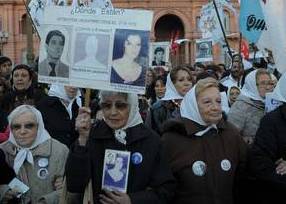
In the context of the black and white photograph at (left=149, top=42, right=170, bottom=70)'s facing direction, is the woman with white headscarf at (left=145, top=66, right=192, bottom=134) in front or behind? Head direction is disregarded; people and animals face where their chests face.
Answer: in front

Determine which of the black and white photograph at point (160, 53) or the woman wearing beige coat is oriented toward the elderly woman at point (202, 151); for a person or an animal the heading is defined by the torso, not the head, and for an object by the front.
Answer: the black and white photograph

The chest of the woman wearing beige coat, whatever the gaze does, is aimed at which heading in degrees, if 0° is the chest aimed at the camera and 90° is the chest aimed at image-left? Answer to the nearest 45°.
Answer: approximately 45°

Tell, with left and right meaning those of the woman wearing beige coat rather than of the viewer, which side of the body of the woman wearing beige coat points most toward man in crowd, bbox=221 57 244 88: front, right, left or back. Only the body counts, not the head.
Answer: back

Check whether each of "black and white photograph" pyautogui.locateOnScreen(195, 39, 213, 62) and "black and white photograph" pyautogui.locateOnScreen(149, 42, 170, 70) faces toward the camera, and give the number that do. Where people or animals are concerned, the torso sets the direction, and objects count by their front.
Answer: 2

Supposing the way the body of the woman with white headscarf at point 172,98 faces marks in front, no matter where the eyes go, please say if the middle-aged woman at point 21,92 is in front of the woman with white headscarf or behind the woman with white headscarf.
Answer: behind

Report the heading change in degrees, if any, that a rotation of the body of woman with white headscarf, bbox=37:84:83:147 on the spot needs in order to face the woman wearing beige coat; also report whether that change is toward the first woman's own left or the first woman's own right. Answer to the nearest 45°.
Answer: approximately 45° to the first woman's own right

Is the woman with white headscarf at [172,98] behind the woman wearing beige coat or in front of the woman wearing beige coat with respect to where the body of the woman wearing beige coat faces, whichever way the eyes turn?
behind

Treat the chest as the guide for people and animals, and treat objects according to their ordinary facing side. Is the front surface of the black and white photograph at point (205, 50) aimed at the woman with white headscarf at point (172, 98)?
yes
